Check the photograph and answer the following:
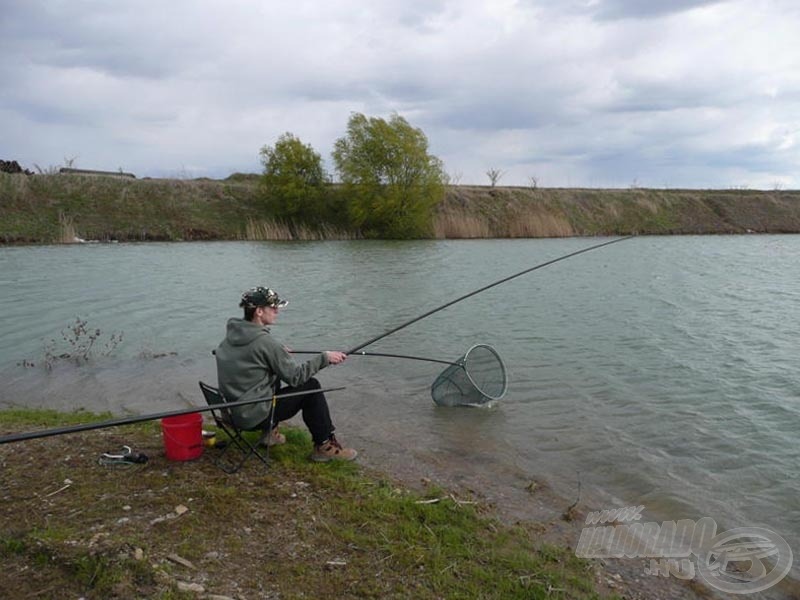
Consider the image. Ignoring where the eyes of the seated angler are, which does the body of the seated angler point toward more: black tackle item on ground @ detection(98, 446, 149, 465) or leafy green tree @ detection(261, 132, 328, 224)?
the leafy green tree

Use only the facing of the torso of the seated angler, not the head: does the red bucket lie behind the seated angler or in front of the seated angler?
behind

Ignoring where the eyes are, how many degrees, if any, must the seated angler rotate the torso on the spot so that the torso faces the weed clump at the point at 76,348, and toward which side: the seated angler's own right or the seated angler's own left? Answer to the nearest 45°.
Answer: approximately 135° to the seated angler's own left

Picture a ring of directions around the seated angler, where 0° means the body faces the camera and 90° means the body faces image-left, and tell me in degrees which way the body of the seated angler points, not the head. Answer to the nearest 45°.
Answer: approximately 270°

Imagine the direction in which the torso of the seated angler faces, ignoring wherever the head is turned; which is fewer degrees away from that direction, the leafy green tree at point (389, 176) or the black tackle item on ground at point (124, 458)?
the leafy green tree

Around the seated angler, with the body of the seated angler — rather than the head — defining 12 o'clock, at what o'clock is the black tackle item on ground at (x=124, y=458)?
The black tackle item on ground is roughly at 6 o'clock from the seated angler.

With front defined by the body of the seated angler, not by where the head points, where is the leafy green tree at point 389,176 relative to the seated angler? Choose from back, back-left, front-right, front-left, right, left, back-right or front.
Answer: left

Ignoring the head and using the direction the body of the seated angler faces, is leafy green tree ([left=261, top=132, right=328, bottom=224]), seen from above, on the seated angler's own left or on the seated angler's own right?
on the seated angler's own left
